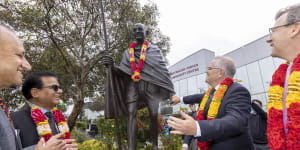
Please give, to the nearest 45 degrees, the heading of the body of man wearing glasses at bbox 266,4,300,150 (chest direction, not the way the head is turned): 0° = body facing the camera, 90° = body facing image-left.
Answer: approximately 90°

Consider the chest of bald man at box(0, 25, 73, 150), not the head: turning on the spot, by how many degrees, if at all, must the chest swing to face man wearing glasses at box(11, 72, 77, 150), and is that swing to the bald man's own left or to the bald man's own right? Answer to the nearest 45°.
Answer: approximately 90° to the bald man's own left

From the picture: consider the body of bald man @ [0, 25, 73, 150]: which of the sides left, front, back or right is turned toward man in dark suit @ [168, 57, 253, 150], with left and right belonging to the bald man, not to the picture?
front

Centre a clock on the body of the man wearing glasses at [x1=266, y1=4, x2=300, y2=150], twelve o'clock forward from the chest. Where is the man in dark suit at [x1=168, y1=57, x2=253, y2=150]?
The man in dark suit is roughly at 3 o'clock from the man wearing glasses.

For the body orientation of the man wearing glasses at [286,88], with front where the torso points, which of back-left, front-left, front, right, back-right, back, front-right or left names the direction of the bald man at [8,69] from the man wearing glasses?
front-left

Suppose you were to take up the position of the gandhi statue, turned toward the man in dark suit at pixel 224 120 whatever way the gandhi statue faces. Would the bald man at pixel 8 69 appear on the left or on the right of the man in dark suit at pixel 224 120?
right

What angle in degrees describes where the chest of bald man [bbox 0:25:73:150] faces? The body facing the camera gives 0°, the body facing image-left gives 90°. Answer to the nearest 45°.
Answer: approximately 270°

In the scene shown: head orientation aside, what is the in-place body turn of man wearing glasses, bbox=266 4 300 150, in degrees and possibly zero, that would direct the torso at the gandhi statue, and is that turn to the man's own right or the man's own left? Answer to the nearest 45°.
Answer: approximately 45° to the man's own right

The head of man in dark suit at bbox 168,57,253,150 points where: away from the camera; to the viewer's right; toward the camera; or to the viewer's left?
to the viewer's left

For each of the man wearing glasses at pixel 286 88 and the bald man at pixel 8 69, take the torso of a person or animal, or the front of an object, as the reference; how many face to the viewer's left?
1

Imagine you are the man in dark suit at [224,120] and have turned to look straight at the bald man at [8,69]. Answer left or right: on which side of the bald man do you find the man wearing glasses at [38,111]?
right

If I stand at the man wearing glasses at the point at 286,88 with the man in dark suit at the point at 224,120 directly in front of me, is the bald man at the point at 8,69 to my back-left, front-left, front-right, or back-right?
front-left

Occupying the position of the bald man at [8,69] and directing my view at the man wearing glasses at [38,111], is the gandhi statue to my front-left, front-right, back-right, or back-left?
front-right

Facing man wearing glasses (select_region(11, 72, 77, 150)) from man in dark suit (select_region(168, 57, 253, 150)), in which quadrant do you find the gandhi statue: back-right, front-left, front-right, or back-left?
front-right

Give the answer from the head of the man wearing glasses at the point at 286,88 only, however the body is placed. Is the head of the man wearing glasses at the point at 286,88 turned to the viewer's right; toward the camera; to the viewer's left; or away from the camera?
to the viewer's left

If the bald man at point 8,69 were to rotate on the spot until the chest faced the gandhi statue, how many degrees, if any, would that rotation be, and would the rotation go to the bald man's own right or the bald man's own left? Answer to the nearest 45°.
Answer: approximately 45° to the bald man's own left
